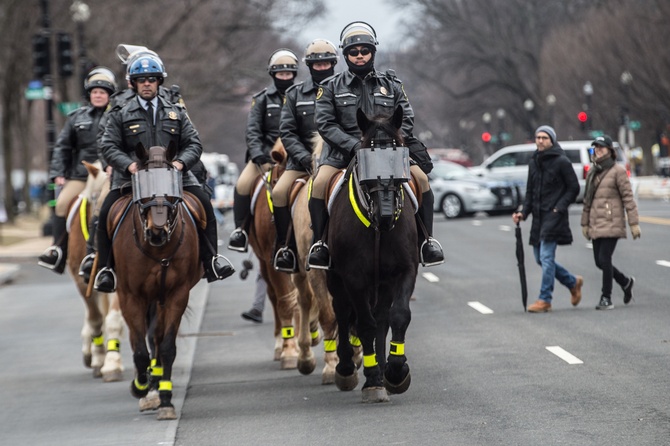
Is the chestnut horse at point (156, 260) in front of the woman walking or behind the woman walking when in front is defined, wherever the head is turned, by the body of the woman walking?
in front

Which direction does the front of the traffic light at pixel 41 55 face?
away from the camera

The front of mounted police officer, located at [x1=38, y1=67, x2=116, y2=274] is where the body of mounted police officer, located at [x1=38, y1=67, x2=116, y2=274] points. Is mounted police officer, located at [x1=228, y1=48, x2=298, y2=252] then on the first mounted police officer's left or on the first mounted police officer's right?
on the first mounted police officer's left

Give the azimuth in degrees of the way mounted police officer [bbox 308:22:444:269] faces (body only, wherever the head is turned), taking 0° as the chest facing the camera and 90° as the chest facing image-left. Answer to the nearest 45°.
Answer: approximately 0°

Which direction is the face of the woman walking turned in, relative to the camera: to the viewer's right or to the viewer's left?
to the viewer's left

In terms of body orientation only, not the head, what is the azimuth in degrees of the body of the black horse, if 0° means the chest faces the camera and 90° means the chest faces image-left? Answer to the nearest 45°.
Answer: approximately 0°

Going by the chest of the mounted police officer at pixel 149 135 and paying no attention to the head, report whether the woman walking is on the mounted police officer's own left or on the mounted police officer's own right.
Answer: on the mounted police officer's own left
